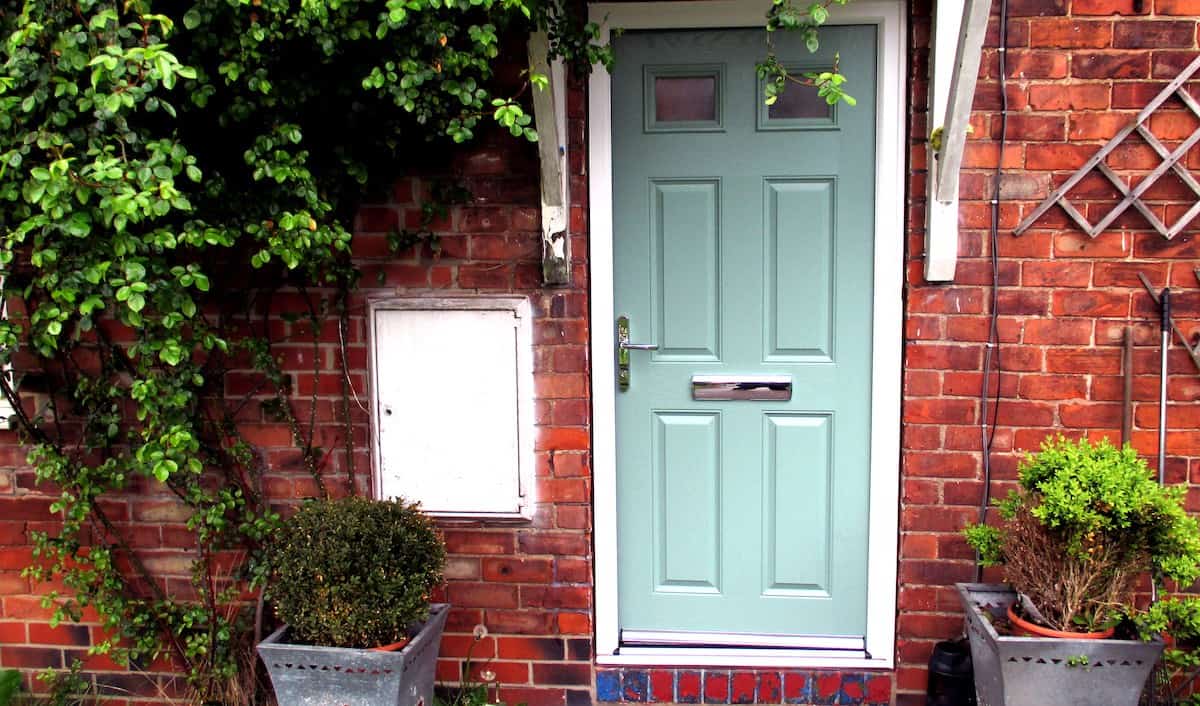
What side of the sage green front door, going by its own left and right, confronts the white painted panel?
right

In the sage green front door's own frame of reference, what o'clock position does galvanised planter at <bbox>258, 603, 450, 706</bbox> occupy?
The galvanised planter is roughly at 2 o'clock from the sage green front door.

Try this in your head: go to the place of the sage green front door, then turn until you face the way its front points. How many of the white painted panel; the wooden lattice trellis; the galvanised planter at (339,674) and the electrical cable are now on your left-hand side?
2

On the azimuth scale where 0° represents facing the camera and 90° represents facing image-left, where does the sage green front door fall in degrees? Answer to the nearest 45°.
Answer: approximately 0°

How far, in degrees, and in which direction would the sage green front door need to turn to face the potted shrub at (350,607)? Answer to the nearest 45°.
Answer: approximately 45° to its right

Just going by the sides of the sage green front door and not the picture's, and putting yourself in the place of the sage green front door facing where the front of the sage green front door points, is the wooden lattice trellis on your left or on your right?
on your left

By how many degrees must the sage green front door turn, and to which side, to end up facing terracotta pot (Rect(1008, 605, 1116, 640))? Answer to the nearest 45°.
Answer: approximately 45° to its left

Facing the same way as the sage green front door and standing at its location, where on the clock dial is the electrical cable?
The electrical cable is roughly at 9 o'clock from the sage green front door.
